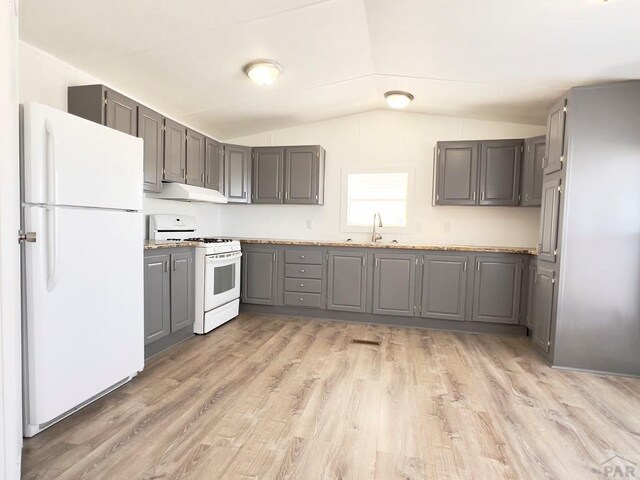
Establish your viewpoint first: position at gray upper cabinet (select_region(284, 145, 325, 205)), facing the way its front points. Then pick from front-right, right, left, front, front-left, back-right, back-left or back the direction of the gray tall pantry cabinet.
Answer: front-left

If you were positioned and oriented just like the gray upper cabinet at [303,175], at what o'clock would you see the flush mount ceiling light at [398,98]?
The flush mount ceiling light is roughly at 10 o'clock from the gray upper cabinet.

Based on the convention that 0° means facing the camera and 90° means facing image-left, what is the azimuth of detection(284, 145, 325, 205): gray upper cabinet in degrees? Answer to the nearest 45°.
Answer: approximately 0°

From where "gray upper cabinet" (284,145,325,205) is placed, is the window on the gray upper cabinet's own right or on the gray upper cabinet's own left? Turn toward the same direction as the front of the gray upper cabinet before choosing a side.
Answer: on the gray upper cabinet's own left

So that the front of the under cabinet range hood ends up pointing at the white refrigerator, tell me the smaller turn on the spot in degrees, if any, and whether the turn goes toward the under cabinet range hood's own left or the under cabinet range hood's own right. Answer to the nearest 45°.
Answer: approximately 45° to the under cabinet range hood's own right

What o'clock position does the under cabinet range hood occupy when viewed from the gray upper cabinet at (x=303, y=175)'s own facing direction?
The under cabinet range hood is roughly at 2 o'clock from the gray upper cabinet.

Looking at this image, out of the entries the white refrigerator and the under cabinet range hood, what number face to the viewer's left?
0

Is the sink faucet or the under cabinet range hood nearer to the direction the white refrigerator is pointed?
the sink faucet

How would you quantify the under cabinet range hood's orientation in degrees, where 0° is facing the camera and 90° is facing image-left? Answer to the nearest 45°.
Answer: approximately 315°
